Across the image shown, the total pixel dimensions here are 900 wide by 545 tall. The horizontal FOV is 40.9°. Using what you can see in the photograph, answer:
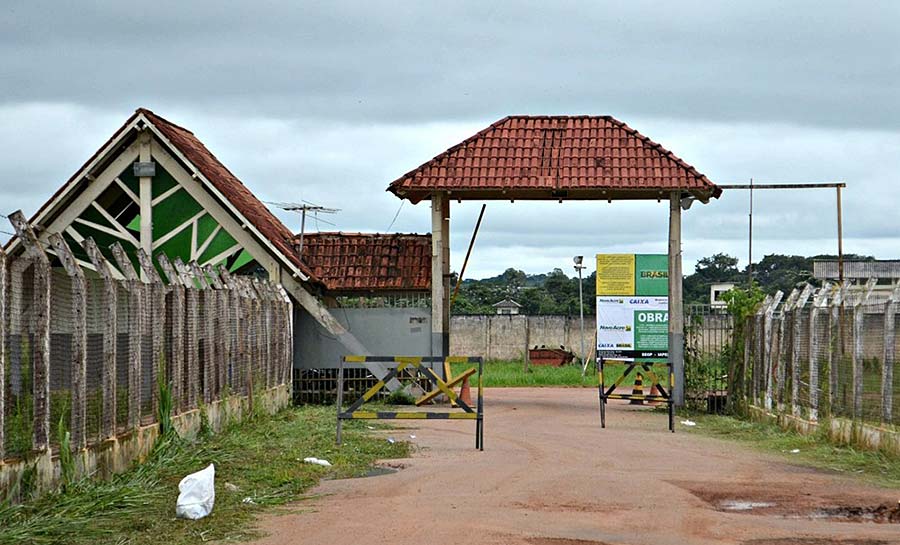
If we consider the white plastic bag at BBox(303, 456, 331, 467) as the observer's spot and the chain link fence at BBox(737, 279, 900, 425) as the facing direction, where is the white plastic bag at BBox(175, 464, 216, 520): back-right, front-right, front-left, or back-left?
back-right

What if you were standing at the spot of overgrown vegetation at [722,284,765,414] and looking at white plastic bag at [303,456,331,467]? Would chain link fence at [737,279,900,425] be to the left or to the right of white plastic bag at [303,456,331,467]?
left

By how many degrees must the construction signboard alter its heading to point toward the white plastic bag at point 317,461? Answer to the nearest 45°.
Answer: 0° — it already faces it

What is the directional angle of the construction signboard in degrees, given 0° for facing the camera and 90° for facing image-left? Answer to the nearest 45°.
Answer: approximately 0°

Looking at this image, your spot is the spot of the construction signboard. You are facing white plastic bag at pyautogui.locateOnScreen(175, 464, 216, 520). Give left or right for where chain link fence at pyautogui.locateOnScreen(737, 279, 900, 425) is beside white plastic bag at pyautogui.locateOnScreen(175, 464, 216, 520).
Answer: left

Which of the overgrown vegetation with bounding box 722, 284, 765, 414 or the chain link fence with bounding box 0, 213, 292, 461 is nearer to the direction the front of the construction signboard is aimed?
the chain link fence

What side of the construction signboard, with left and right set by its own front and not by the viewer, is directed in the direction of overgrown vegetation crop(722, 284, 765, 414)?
left

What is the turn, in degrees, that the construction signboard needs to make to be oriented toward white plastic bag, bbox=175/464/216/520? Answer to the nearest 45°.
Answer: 0° — it already faces it

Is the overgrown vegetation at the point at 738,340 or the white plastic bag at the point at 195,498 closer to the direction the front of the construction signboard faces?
the white plastic bag

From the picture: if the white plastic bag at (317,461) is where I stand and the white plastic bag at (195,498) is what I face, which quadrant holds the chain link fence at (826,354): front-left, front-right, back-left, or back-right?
back-left

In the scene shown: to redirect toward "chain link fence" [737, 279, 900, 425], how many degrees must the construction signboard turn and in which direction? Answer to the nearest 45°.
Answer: approximately 45° to its left
